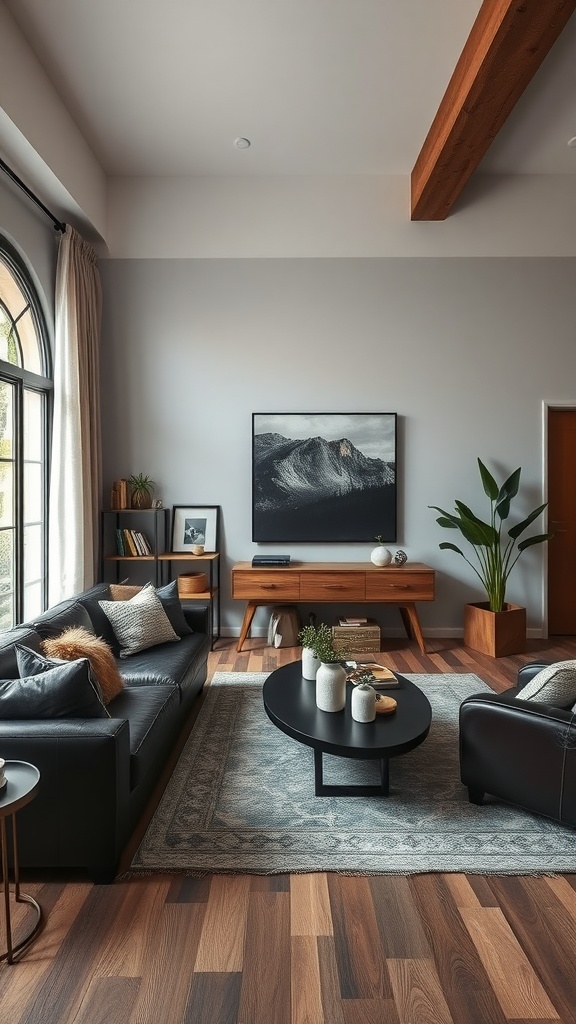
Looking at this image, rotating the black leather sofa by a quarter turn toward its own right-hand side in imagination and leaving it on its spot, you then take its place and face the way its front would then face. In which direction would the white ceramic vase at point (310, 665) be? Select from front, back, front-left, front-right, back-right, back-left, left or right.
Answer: back-left

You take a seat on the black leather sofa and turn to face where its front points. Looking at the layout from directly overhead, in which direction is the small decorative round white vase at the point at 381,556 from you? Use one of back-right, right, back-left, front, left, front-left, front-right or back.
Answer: front-left

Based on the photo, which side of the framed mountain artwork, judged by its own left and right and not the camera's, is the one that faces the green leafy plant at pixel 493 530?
left

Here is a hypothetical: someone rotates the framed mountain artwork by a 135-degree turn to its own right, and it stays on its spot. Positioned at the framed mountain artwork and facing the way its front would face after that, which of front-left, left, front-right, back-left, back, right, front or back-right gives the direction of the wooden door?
back-right

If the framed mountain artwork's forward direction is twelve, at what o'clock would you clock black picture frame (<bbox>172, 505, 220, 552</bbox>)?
The black picture frame is roughly at 3 o'clock from the framed mountain artwork.

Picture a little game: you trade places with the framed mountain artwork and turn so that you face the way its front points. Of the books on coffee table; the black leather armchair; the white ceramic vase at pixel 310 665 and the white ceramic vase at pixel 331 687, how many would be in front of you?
4

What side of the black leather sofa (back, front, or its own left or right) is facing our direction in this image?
right

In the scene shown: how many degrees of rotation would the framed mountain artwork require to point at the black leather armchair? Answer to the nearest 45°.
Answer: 0° — it already faces it

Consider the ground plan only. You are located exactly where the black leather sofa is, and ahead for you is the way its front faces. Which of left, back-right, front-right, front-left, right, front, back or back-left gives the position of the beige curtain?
left

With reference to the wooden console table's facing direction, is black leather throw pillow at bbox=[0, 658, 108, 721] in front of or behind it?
in front

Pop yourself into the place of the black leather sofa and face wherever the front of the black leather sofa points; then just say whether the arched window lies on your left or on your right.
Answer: on your left

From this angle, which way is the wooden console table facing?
toward the camera
